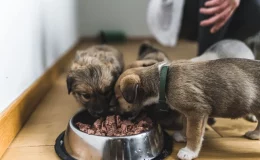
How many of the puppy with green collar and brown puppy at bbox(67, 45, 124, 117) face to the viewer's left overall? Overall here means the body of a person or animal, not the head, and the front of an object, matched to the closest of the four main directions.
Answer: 1

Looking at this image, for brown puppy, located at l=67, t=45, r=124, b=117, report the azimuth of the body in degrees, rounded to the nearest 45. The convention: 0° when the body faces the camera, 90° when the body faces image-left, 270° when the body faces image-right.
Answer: approximately 0°

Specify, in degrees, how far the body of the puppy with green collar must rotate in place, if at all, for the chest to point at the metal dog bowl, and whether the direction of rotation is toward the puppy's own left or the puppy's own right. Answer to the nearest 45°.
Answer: approximately 45° to the puppy's own left

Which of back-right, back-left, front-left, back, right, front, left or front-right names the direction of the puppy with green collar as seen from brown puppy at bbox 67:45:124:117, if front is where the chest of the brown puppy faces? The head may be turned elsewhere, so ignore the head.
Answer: front-left

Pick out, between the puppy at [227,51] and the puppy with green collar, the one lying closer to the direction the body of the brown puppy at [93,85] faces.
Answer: the puppy with green collar

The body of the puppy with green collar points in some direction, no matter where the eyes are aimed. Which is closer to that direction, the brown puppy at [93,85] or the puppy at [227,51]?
the brown puppy

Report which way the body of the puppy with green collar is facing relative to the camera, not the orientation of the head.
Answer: to the viewer's left

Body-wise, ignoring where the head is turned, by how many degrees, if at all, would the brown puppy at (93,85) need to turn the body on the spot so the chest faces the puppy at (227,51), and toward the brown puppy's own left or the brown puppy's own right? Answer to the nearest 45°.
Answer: approximately 90° to the brown puppy's own left

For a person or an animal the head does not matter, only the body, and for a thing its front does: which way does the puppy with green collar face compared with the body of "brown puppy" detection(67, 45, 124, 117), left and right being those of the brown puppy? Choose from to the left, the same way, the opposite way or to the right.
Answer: to the right
